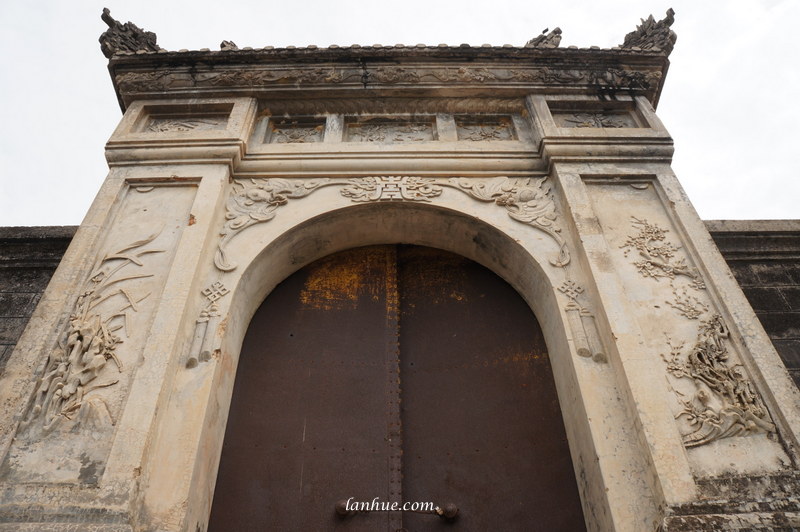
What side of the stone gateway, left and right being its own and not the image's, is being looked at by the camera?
front
